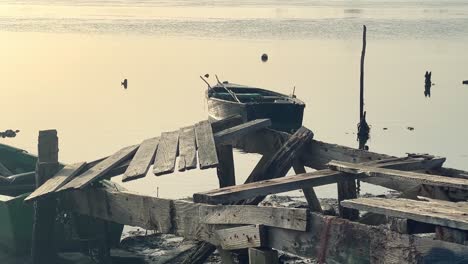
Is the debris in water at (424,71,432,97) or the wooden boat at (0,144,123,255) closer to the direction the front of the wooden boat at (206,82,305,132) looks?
the wooden boat

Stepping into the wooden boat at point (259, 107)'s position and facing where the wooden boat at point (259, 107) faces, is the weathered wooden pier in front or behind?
behind
